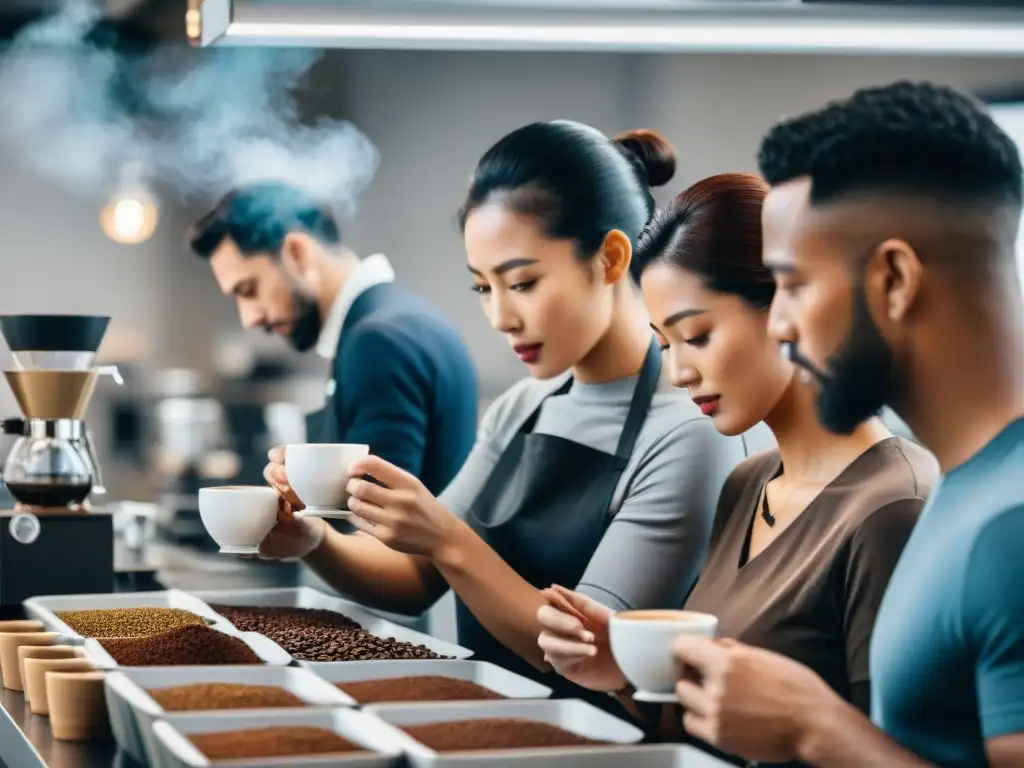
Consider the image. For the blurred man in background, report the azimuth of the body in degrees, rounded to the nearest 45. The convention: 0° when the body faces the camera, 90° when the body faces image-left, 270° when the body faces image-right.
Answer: approximately 90°

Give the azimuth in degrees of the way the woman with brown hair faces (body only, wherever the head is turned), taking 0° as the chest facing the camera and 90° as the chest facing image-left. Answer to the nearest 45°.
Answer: approximately 45°

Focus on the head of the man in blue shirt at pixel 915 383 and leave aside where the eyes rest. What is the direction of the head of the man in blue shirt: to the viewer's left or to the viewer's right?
to the viewer's left

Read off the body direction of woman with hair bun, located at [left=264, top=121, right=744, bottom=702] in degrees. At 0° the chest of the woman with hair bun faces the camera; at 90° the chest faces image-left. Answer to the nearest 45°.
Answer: approximately 45°

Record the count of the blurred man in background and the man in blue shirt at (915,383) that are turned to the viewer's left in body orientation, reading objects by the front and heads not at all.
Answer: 2

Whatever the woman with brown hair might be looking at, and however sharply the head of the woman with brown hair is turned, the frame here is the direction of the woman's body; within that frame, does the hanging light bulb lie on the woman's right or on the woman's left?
on the woman's right

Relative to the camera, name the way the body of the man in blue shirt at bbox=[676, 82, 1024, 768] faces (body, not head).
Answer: to the viewer's left
